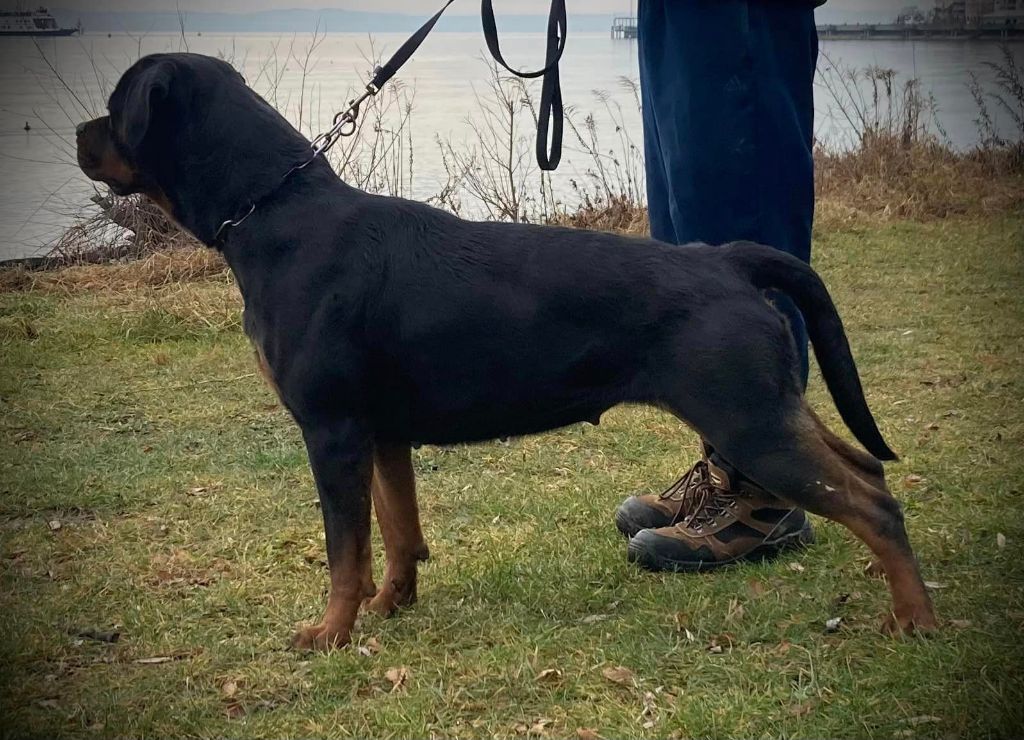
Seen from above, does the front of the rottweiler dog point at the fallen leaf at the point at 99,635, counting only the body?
yes

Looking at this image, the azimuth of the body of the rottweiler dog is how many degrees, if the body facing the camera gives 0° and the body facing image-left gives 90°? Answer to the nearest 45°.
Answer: approximately 90°
